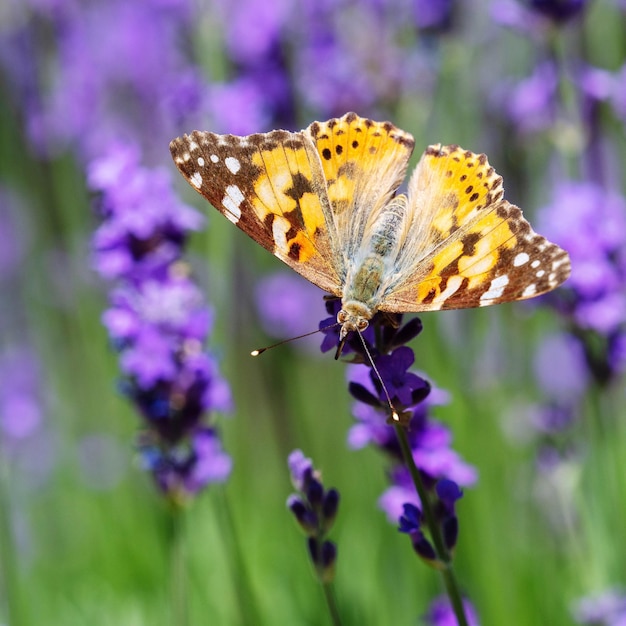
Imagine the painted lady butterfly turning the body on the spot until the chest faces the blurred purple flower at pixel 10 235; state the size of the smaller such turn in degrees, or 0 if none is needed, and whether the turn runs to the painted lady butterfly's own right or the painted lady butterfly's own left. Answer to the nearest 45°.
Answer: approximately 135° to the painted lady butterfly's own right

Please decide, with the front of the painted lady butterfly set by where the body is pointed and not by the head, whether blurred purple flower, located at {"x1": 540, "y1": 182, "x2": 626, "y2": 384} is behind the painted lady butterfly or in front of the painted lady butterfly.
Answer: behind

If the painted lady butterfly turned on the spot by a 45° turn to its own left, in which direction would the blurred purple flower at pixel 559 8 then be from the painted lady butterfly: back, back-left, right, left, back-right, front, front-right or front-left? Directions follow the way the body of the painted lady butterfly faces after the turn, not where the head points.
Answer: left

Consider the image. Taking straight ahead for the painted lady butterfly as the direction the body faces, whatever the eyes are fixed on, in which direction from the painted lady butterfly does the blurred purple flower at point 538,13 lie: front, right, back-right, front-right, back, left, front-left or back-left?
back-left

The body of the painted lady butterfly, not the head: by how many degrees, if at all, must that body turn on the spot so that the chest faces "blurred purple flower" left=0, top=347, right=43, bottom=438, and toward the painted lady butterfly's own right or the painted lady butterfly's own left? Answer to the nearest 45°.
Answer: approximately 135° to the painted lady butterfly's own right

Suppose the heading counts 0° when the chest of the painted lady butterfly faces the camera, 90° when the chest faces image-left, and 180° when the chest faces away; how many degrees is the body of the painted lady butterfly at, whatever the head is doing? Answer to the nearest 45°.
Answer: approximately 0°
